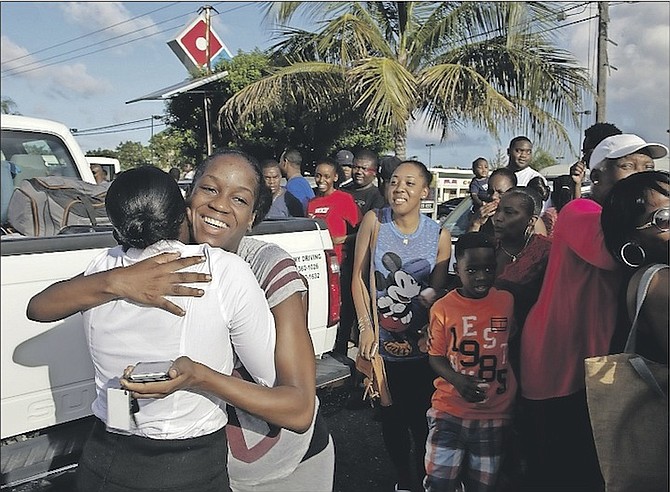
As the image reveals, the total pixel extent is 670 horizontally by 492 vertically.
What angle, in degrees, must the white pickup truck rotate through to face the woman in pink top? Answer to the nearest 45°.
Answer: approximately 135° to its right

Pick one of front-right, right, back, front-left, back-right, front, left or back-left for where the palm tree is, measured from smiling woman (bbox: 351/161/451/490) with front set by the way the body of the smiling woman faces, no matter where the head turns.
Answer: back

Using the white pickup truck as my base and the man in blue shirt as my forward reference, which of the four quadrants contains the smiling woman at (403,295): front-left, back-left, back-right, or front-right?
front-right

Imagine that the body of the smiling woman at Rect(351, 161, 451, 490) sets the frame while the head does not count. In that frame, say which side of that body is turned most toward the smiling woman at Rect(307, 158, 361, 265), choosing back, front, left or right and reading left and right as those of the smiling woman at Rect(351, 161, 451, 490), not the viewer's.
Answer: back

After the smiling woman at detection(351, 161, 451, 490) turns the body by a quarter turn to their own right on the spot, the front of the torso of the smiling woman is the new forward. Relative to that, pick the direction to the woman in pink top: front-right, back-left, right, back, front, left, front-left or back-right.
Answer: back-left

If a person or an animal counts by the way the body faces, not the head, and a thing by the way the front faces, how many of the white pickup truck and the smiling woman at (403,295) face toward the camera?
1

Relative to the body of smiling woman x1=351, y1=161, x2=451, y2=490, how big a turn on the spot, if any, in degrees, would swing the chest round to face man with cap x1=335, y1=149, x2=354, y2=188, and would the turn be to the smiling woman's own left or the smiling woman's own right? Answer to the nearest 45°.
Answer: approximately 180°

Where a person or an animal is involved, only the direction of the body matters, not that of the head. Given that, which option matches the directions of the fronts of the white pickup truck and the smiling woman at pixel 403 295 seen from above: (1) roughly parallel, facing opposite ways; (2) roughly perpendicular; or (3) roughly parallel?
roughly perpendicular

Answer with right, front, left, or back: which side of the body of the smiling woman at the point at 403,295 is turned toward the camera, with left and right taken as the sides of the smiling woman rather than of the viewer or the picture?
front

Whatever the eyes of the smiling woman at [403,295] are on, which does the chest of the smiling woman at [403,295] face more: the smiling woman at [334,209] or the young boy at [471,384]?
the young boy

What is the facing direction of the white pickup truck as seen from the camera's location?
facing away from the viewer and to the left of the viewer
